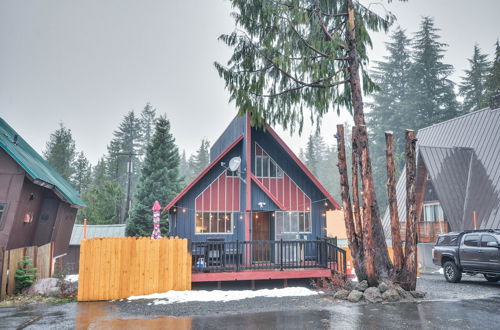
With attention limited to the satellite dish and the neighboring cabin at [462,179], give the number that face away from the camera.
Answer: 0

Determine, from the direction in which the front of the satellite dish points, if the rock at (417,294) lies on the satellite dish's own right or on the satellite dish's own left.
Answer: on the satellite dish's own left

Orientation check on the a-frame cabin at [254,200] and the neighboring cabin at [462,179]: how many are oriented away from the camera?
0

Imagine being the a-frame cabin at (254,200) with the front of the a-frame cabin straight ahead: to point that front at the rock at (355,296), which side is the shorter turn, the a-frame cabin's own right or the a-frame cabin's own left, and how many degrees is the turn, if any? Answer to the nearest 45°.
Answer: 0° — it already faces it

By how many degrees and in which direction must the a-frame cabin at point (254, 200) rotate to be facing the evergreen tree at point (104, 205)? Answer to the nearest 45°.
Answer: approximately 135° to its right

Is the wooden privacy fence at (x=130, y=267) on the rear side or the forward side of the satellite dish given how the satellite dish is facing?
on the forward side

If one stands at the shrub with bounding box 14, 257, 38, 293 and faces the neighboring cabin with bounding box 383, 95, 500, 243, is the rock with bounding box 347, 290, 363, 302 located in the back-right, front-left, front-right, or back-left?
front-right

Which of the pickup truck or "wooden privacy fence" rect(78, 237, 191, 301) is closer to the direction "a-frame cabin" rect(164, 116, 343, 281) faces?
the wooden privacy fence

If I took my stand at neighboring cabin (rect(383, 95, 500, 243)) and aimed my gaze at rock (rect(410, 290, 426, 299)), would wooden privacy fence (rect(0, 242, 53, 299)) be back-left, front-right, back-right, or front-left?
front-right

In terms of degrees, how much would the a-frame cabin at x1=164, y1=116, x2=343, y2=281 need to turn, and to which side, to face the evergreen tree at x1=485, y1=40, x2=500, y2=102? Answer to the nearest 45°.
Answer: approximately 135° to its left

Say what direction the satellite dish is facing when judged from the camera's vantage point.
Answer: facing the viewer and to the left of the viewer

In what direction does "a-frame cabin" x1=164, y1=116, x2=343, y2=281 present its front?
toward the camera

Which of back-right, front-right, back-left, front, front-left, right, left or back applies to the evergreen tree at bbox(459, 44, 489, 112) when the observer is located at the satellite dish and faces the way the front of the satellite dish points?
back

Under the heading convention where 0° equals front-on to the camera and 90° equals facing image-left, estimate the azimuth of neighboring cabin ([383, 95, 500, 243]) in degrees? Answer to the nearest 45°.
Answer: approximately 45°

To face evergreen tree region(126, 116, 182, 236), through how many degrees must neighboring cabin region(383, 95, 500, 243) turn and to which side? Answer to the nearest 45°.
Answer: approximately 45° to its right
